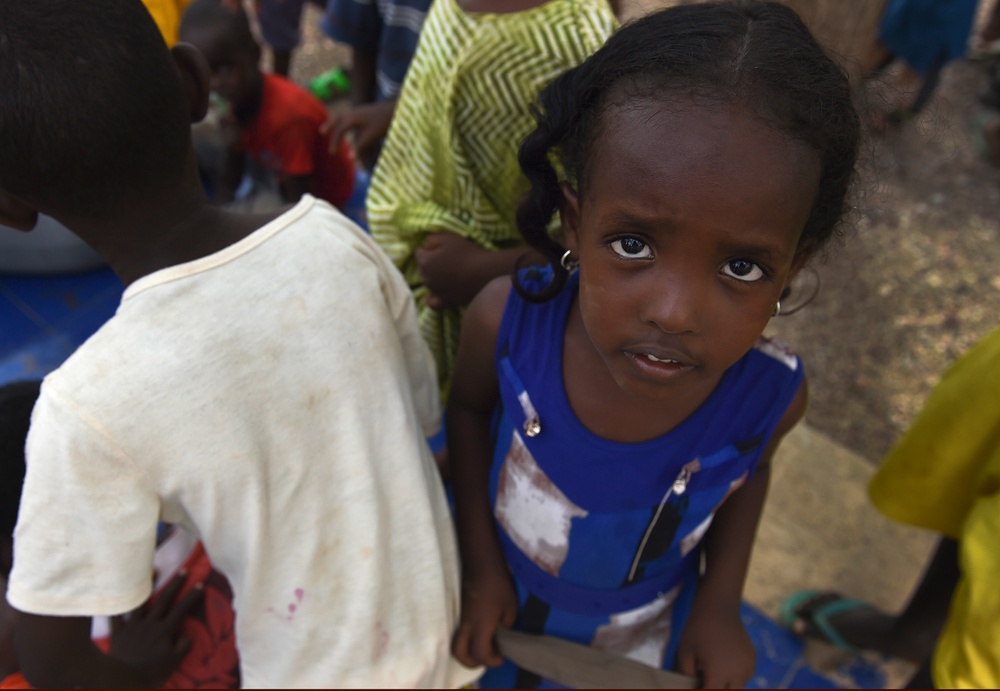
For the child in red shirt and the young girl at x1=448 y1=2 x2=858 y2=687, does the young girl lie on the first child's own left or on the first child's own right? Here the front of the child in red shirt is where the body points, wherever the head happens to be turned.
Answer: on the first child's own left

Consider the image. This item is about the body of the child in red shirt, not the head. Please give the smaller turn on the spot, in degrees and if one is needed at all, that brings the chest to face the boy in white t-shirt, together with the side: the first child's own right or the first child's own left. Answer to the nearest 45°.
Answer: approximately 45° to the first child's own left

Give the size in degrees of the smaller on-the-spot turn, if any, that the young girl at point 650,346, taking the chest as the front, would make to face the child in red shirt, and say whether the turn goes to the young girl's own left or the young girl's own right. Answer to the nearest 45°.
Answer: approximately 135° to the young girl's own right

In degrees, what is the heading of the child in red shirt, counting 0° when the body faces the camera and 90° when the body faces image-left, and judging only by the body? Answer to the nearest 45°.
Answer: approximately 45°

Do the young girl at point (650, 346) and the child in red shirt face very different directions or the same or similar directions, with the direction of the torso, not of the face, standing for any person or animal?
same or similar directions

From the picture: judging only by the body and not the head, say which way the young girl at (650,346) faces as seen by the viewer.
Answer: toward the camera

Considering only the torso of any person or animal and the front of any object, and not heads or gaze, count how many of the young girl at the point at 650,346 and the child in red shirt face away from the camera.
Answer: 0

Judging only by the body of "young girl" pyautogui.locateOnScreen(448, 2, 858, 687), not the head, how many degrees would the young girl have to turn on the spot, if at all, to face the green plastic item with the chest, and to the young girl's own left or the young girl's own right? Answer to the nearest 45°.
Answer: approximately 135° to the young girl's own right

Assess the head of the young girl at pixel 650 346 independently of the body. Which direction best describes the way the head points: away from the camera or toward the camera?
toward the camera
